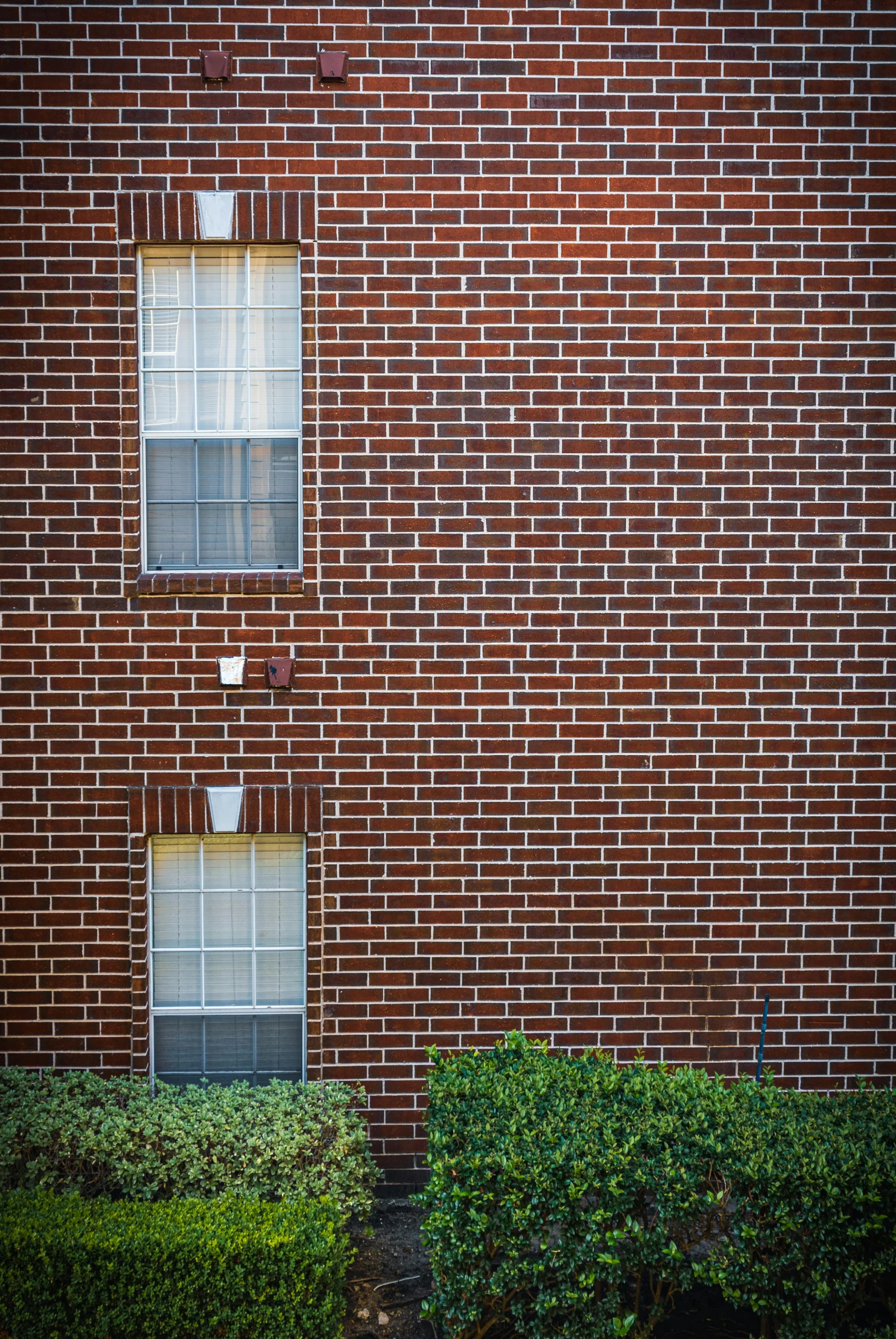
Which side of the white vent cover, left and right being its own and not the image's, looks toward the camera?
front

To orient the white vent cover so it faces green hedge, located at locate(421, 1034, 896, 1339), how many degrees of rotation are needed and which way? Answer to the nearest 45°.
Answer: approximately 45° to its left

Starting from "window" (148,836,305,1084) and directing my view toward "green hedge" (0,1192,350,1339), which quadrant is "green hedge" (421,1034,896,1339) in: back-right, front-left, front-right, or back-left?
front-left

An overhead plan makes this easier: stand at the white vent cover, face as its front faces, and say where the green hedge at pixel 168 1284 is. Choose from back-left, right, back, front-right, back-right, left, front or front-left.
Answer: front
